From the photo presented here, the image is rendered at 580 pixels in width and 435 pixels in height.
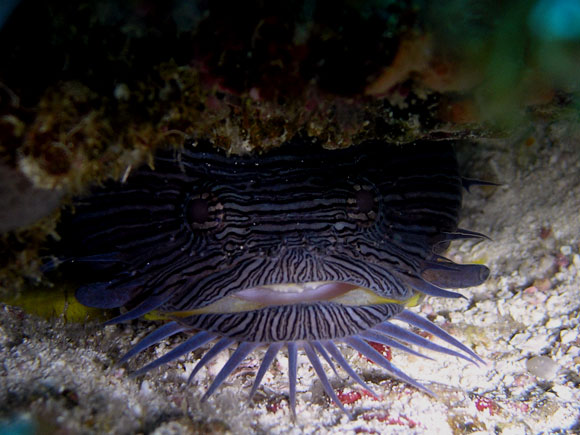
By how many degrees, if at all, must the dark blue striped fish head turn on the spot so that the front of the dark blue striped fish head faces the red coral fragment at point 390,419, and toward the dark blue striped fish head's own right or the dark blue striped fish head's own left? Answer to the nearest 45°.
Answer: approximately 90° to the dark blue striped fish head's own left

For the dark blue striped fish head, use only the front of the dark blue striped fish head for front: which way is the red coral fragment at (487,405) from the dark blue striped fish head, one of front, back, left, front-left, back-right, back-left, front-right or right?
left

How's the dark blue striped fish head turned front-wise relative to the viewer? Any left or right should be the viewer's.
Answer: facing the viewer
